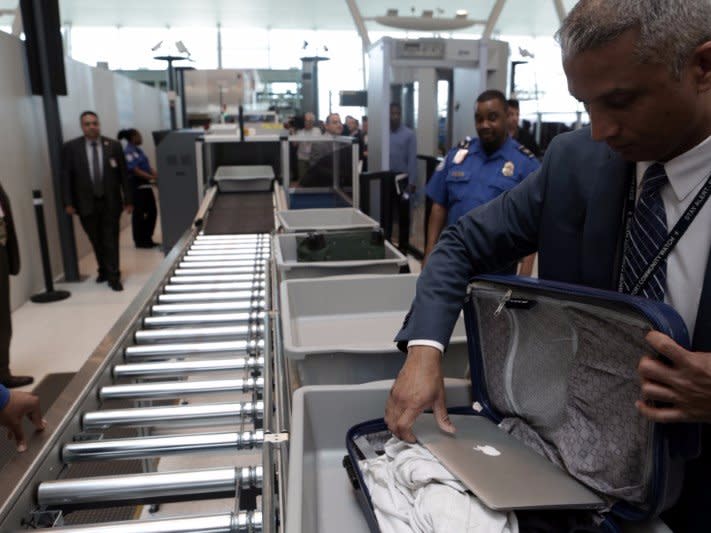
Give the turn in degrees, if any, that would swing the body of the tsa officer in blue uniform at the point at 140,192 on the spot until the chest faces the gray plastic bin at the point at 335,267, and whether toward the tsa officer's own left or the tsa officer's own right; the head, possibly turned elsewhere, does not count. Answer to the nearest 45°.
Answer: approximately 90° to the tsa officer's own right

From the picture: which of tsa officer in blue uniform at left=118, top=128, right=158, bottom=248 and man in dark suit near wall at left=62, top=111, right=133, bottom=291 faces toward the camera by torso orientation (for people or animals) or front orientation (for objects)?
the man in dark suit near wall

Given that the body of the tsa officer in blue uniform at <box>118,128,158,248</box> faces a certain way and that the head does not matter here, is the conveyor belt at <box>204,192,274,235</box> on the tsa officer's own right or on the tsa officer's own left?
on the tsa officer's own right

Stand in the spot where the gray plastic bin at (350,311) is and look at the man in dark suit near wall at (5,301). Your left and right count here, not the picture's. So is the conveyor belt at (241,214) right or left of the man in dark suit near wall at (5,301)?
right

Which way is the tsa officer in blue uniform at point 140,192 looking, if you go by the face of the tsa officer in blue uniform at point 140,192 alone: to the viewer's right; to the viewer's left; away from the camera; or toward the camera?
to the viewer's right

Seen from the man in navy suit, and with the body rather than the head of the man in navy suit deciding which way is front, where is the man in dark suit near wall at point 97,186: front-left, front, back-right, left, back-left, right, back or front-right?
right

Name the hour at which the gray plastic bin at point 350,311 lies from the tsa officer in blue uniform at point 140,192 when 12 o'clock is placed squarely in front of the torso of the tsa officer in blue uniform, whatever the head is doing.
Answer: The gray plastic bin is roughly at 3 o'clock from the tsa officer in blue uniform.

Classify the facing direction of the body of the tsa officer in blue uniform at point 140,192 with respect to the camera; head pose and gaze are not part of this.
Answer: to the viewer's right

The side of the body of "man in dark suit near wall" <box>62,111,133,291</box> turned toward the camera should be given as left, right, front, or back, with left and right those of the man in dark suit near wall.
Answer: front

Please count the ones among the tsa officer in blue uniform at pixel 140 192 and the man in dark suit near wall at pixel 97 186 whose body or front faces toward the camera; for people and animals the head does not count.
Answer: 1

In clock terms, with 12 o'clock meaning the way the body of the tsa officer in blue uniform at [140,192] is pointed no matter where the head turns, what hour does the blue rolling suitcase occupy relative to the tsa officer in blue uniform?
The blue rolling suitcase is roughly at 3 o'clock from the tsa officer in blue uniform.

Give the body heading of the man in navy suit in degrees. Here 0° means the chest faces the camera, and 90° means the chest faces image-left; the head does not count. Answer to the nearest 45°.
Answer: approximately 45°

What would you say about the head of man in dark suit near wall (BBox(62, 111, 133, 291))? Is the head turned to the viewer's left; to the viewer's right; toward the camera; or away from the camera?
toward the camera
